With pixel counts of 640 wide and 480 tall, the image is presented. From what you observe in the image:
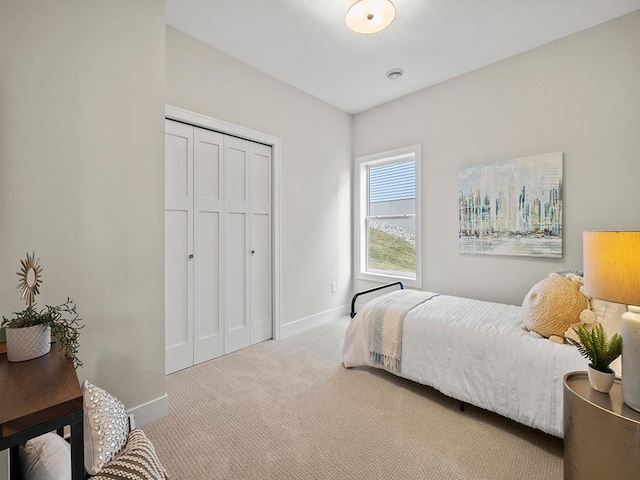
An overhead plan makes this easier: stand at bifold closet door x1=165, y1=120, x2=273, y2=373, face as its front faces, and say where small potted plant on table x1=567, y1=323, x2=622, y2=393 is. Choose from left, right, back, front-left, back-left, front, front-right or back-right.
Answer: front

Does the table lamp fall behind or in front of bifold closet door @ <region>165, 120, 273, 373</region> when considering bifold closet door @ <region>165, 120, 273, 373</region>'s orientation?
in front

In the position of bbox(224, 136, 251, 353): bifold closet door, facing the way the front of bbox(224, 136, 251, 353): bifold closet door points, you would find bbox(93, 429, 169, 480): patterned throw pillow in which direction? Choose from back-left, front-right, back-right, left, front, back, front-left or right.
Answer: front-right

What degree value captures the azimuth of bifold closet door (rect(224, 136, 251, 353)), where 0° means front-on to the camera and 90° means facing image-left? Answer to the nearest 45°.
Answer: approximately 315°

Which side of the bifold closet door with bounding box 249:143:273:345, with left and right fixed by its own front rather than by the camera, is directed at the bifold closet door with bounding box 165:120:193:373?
right

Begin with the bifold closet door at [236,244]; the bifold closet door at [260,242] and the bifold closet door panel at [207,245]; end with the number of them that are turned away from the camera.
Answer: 0

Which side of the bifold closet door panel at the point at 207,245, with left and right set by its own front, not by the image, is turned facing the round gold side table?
front

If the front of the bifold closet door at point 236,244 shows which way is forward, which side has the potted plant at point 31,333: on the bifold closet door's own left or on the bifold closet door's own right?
on the bifold closet door's own right

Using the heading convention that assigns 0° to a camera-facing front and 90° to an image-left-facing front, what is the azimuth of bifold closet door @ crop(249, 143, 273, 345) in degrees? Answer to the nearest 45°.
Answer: approximately 315°

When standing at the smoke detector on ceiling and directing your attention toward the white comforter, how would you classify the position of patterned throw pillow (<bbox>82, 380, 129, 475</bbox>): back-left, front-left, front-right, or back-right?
front-right

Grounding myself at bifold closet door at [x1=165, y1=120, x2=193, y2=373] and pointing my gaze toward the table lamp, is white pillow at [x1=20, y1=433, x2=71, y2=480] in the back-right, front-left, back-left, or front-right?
front-right

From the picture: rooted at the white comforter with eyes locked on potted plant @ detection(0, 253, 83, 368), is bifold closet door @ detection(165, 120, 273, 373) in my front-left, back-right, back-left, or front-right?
front-right

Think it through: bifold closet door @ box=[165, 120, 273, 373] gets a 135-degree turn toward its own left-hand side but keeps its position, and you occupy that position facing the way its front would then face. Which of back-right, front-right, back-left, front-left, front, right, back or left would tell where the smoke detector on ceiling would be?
right

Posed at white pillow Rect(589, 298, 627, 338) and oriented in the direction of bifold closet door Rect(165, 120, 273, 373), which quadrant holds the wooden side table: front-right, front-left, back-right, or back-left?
front-left

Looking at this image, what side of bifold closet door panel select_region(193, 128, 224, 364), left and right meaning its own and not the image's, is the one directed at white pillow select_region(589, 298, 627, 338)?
front

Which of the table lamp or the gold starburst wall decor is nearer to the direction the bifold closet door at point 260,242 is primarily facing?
the table lamp
